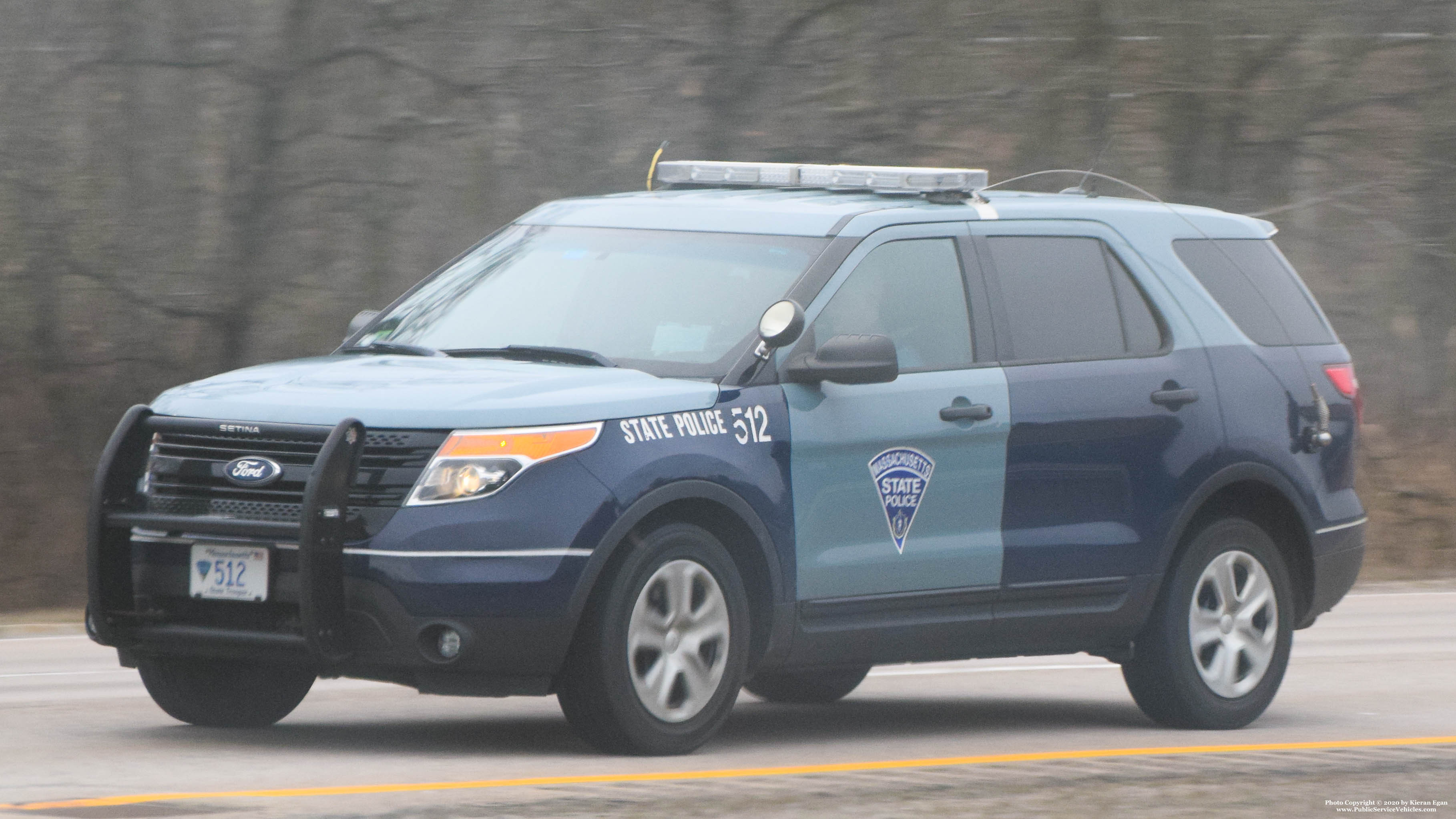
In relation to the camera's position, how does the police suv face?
facing the viewer and to the left of the viewer
